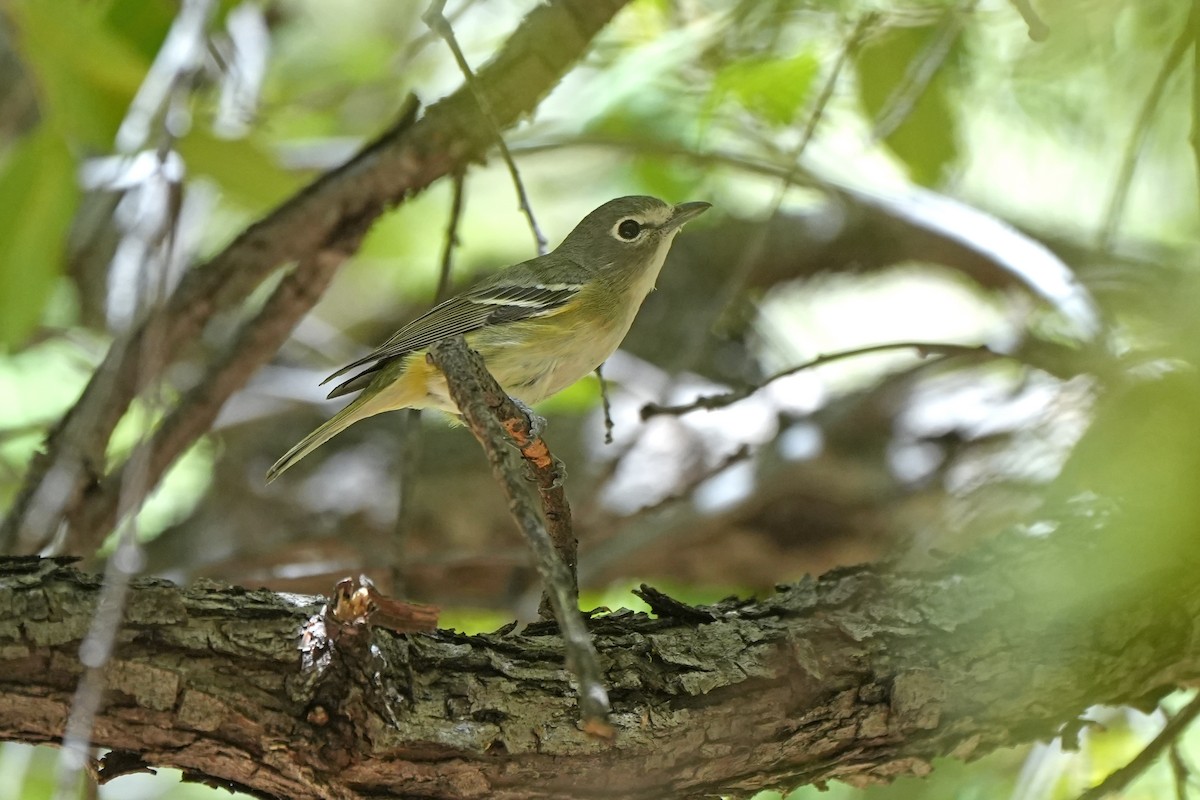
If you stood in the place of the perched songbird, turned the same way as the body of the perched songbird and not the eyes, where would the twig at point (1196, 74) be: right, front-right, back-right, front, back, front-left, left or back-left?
front-right

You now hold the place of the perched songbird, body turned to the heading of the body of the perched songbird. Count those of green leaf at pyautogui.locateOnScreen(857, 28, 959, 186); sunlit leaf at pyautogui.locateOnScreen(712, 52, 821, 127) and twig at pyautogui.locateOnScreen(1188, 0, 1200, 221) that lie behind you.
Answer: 0

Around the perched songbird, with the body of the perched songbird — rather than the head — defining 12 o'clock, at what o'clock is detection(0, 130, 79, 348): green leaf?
The green leaf is roughly at 5 o'clock from the perched songbird.

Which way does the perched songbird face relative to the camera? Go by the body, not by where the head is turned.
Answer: to the viewer's right

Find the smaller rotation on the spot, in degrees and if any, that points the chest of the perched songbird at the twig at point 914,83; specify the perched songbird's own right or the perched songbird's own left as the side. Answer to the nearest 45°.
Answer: approximately 45° to the perched songbird's own left

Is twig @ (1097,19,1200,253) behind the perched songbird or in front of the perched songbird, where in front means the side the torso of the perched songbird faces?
in front
